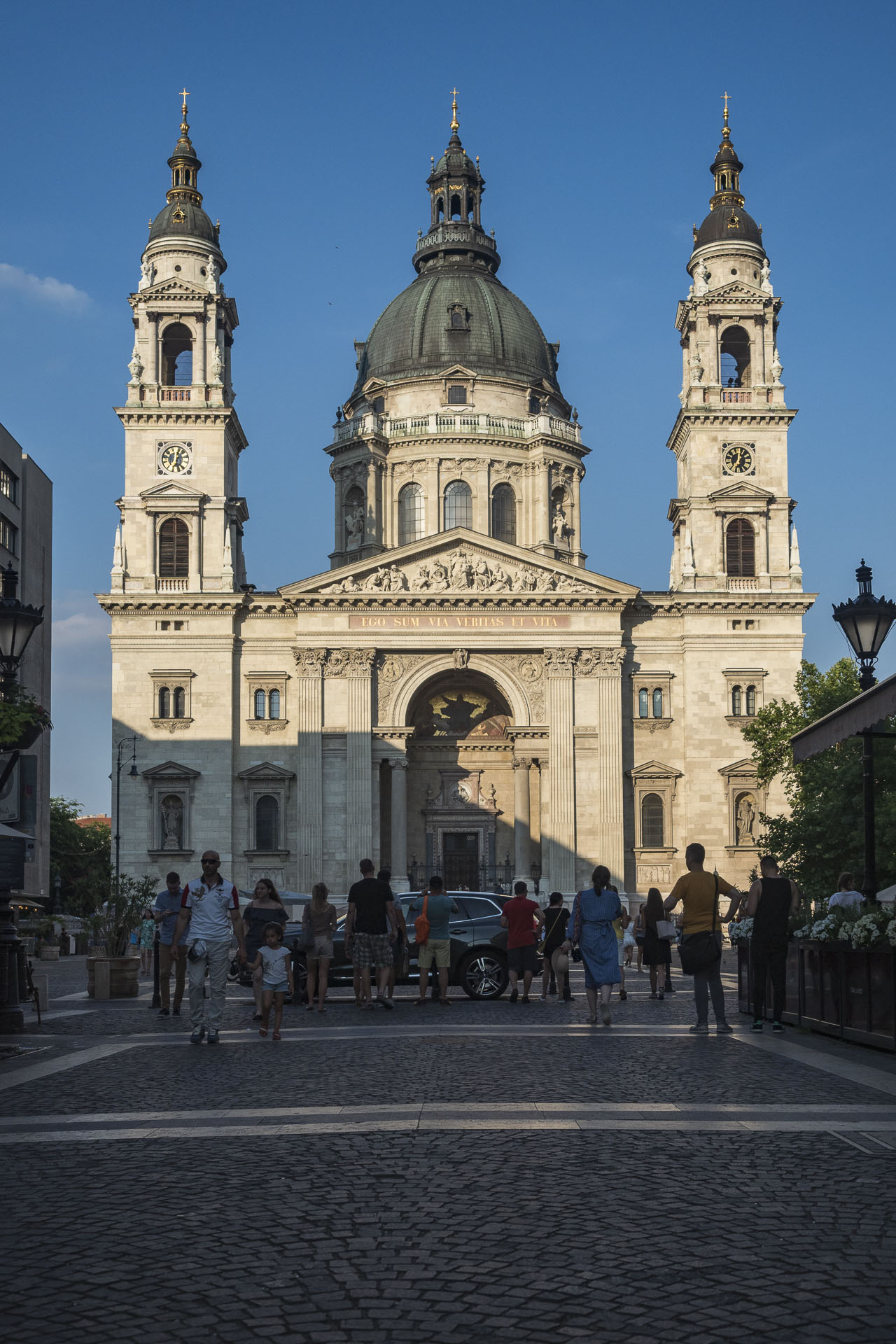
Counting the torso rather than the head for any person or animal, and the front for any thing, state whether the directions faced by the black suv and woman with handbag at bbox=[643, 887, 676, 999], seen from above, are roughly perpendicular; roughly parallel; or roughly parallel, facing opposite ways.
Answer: roughly perpendicular

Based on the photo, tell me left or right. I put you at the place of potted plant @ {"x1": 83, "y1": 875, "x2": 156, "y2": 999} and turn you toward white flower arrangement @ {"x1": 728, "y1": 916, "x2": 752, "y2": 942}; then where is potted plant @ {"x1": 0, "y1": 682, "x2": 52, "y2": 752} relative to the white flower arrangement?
right

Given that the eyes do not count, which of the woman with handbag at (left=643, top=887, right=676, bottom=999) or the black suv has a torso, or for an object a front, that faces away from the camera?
the woman with handbag

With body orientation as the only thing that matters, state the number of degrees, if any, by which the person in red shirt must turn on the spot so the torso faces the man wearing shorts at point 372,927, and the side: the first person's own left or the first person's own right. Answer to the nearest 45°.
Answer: approximately 135° to the first person's own left

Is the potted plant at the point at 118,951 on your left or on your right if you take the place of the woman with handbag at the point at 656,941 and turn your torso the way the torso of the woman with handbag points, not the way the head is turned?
on your left

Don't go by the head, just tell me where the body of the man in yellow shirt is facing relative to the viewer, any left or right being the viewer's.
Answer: facing away from the viewer

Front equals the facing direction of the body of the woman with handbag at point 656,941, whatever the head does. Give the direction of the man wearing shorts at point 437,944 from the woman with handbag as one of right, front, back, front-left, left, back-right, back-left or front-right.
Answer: back-left

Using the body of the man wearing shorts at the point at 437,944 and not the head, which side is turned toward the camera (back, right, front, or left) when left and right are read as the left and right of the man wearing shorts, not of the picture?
back

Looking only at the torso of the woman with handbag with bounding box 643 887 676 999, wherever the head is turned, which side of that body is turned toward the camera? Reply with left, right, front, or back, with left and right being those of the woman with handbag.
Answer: back

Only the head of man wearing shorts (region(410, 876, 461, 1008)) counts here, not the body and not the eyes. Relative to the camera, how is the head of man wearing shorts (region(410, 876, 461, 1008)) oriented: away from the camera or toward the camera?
away from the camera
